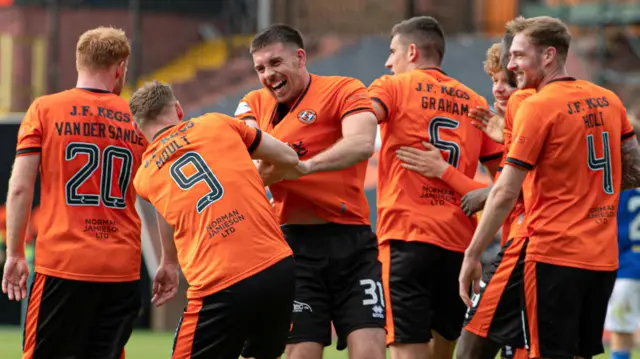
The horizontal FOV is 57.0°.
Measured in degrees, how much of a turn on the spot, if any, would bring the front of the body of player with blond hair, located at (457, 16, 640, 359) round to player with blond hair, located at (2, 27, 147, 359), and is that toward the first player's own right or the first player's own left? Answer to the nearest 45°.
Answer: approximately 45° to the first player's own left

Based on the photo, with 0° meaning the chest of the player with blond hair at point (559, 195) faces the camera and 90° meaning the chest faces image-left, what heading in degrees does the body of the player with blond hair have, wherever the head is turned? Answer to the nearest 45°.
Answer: approximately 135°

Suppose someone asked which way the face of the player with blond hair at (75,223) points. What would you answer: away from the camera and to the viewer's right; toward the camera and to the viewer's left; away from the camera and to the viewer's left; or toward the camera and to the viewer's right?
away from the camera and to the viewer's right

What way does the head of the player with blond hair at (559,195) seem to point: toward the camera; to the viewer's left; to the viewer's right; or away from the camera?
to the viewer's left

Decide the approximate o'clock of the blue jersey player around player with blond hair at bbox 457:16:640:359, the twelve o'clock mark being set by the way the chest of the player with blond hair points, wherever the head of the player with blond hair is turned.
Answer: The blue jersey player is roughly at 2 o'clock from the player with blond hair.
